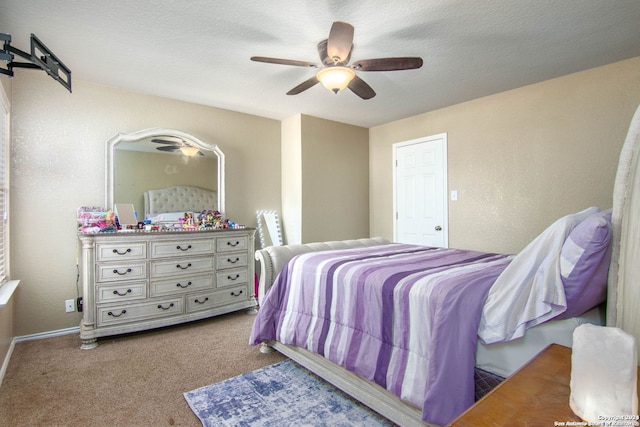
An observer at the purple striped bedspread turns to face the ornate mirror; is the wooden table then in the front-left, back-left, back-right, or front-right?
back-left

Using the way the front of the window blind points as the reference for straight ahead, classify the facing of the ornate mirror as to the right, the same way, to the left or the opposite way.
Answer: to the right

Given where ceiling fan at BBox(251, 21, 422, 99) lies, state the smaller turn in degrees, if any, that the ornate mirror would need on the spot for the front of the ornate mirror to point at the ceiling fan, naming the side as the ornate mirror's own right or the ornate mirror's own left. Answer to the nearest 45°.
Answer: approximately 45° to the ornate mirror's own left

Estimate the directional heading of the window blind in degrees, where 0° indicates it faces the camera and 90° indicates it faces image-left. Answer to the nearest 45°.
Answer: approximately 270°

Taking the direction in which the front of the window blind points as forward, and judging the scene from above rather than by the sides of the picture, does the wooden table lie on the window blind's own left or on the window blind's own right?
on the window blind's own right

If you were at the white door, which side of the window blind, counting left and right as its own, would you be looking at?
front

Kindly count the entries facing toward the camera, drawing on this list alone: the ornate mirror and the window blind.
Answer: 1
